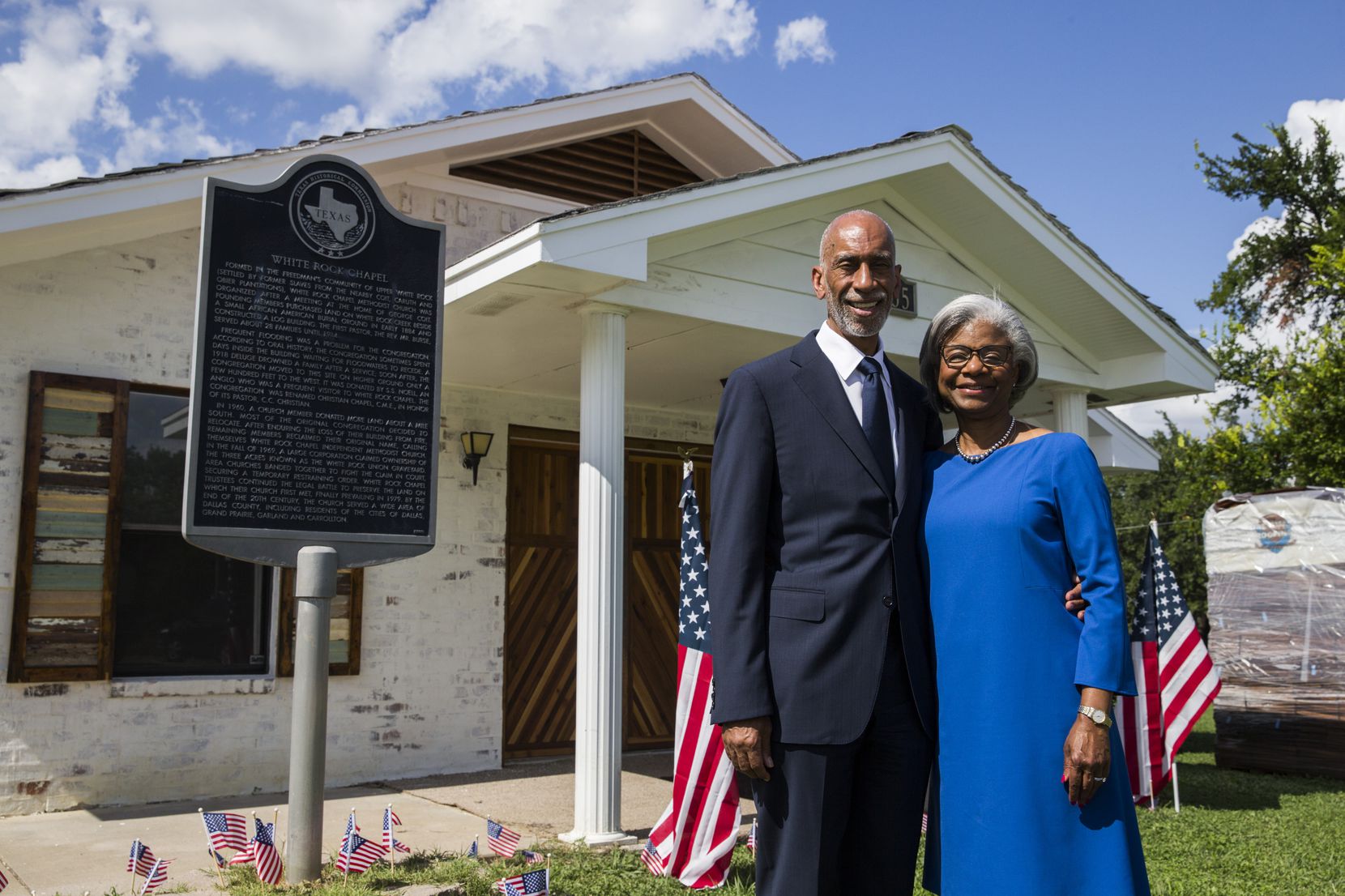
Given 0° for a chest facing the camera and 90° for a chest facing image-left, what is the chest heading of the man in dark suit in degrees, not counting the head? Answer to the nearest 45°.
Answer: approximately 315°

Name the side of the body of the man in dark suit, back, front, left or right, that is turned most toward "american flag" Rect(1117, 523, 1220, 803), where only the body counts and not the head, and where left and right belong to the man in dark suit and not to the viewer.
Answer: left

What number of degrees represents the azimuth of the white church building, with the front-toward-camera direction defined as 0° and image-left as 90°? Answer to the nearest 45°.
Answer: approximately 315°

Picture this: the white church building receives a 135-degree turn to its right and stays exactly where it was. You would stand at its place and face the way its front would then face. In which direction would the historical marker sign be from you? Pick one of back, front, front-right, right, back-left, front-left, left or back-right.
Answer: left

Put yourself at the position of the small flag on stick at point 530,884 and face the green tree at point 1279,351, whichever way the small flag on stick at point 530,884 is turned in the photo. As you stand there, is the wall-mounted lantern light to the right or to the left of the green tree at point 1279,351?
left

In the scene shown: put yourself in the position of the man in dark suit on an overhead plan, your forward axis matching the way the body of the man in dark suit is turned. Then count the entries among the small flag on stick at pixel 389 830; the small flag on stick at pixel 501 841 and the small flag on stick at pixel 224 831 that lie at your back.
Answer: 3

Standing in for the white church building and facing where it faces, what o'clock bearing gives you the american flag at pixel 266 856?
The american flag is roughly at 2 o'clock from the white church building.

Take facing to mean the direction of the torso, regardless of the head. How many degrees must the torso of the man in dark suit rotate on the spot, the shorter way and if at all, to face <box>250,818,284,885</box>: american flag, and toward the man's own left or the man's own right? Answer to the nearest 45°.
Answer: approximately 180°

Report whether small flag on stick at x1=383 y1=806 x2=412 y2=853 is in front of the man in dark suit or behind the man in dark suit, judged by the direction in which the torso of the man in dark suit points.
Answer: behind
